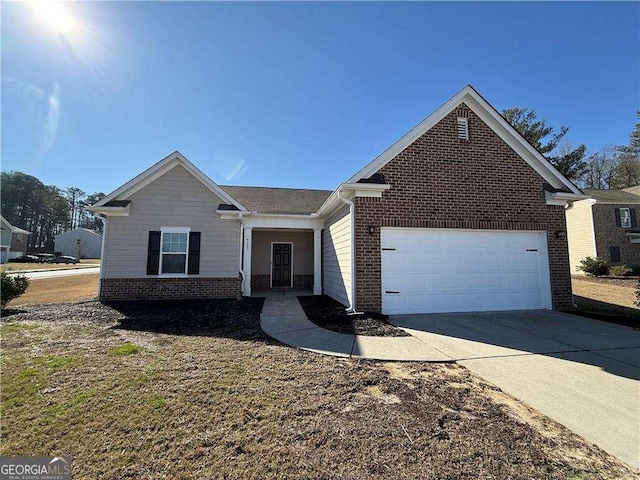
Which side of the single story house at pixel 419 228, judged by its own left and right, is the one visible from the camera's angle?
front

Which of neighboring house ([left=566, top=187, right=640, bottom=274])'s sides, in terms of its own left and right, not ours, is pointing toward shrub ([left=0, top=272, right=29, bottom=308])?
right

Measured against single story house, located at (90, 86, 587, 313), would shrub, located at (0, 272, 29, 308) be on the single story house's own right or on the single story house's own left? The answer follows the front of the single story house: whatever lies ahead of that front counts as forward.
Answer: on the single story house's own right

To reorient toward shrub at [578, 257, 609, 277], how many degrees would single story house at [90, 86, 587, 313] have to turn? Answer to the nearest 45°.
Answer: approximately 135° to its left

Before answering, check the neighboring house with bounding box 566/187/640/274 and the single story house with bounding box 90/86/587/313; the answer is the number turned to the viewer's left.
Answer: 0

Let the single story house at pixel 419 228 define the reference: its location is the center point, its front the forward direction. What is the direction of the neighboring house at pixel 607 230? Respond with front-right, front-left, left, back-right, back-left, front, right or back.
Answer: back-left

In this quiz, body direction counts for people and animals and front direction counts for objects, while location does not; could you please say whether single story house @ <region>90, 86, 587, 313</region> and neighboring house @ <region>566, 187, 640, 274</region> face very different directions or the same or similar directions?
same or similar directions

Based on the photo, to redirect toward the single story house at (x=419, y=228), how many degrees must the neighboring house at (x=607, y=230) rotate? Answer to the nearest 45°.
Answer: approximately 45° to its right

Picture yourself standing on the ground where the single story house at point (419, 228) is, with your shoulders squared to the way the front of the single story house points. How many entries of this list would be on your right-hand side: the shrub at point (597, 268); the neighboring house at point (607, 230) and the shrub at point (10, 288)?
1

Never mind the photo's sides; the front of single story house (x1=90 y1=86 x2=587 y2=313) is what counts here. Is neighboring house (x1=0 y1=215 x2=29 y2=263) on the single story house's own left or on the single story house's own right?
on the single story house's own right
